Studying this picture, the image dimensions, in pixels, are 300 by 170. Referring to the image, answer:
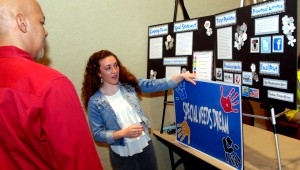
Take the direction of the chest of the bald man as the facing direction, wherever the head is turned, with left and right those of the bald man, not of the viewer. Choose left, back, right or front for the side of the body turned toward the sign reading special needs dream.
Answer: front

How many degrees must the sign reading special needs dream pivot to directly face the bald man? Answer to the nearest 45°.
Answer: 0° — it already faces them

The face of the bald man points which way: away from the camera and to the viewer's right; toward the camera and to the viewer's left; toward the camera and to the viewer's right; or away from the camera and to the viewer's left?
away from the camera and to the viewer's right

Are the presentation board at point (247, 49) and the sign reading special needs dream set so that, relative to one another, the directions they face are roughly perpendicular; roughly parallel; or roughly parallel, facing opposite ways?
roughly parallel

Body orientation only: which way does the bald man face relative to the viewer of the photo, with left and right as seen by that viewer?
facing away from the viewer and to the right of the viewer

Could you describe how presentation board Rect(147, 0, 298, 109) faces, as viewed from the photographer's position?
facing the viewer and to the left of the viewer

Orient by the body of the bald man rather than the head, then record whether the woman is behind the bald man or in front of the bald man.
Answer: in front

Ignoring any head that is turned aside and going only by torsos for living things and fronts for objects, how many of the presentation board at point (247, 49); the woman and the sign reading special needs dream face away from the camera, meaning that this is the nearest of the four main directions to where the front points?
0

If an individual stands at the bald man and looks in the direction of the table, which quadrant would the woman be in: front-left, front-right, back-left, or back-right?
front-left

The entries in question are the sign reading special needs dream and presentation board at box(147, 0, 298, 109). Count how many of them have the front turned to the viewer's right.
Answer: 0
